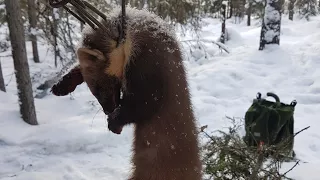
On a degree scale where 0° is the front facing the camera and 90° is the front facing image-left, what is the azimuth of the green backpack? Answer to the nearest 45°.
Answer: approximately 0°

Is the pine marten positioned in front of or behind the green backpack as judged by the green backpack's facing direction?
in front

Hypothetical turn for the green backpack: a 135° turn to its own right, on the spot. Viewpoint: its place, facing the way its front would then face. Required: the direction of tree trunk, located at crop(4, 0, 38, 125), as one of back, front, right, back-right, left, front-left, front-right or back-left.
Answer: front-left
